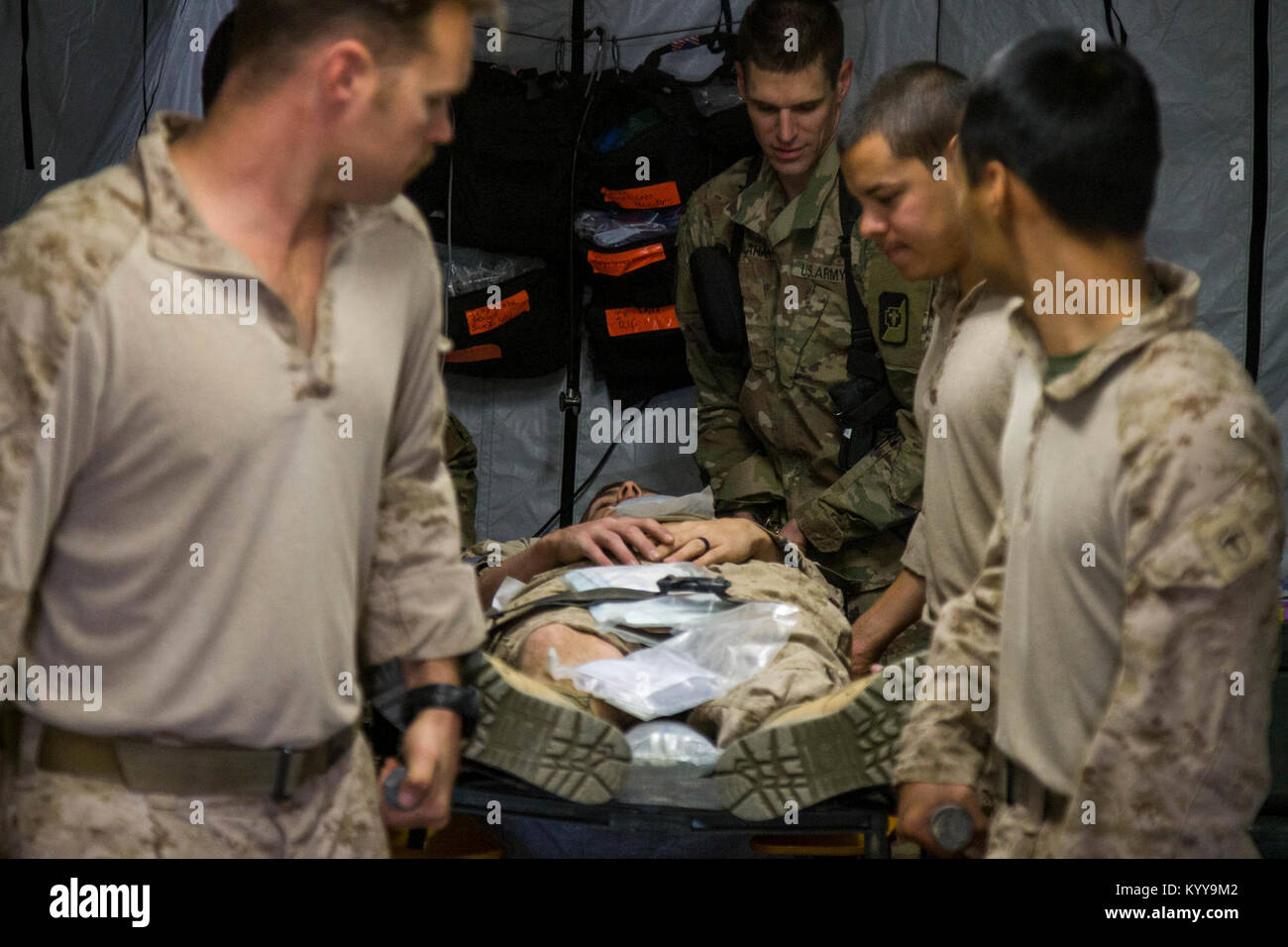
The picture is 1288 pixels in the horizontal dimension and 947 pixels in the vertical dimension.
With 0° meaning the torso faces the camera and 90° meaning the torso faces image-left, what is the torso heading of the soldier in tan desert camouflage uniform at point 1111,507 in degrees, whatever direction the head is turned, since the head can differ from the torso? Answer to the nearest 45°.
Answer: approximately 45°

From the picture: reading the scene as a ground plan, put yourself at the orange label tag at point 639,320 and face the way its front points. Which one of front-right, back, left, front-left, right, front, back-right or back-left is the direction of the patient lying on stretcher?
front

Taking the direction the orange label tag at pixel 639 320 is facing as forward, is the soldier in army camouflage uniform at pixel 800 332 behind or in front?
in front

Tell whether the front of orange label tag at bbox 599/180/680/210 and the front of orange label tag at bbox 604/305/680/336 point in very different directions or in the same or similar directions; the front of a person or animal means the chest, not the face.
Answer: same or similar directions

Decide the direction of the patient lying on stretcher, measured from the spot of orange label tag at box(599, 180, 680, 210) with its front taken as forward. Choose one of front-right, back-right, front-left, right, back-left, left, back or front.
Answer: front

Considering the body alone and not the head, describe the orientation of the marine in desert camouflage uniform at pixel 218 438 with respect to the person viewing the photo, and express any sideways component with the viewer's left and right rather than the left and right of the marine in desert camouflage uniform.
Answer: facing the viewer and to the right of the viewer

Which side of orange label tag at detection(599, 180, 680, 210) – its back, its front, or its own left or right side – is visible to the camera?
front

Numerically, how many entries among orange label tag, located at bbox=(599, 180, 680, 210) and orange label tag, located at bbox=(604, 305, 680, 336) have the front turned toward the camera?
2

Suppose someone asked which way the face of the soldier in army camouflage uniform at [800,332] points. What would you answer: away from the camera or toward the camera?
toward the camera

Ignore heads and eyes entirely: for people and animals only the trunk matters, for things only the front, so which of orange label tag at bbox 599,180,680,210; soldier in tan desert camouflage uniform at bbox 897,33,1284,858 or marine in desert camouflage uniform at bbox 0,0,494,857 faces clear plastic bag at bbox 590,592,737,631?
the orange label tag

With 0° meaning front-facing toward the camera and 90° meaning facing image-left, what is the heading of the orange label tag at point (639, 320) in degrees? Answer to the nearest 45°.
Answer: approximately 0°

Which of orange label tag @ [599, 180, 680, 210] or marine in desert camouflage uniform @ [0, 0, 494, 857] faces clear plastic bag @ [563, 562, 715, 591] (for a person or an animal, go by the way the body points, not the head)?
the orange label tag

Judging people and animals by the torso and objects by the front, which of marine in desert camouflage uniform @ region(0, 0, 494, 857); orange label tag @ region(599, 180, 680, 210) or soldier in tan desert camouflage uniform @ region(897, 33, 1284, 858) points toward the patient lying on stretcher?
the orange label tag
